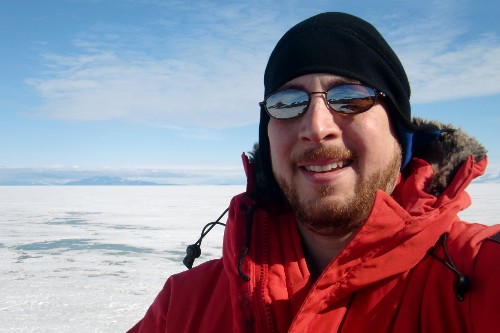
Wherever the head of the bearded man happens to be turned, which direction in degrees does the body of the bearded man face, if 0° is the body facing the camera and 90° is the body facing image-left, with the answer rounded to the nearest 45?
approximately 0°
